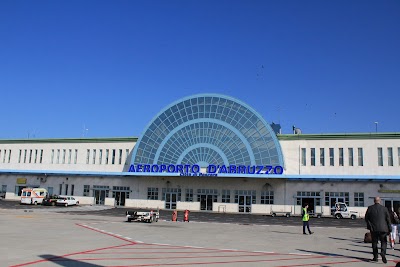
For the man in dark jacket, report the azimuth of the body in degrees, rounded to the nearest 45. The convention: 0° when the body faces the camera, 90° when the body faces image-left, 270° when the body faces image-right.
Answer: approximately 180°

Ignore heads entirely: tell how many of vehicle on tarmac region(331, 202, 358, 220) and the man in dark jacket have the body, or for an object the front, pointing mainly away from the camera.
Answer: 1

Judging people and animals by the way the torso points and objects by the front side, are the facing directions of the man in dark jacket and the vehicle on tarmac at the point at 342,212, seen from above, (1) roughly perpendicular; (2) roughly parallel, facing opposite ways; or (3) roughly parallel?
roughly perpendicular

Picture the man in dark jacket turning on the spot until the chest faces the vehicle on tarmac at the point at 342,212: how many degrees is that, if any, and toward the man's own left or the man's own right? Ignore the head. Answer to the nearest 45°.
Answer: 0° — they already face it
